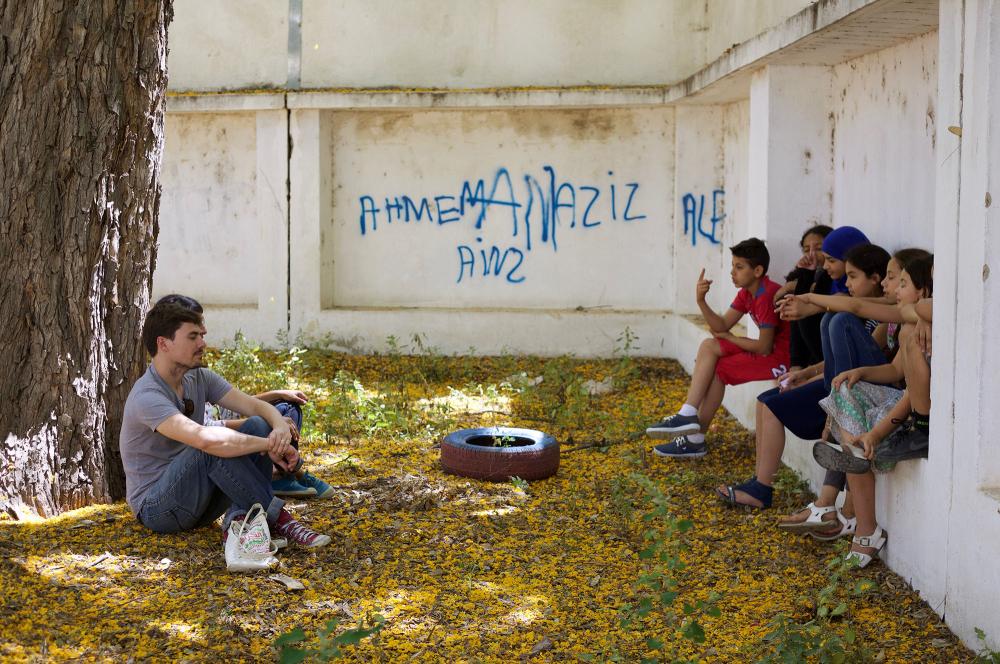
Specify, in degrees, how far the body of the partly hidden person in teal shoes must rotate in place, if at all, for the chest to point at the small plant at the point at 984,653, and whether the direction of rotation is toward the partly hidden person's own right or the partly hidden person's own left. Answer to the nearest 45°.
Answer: approximately 45° to the partly hidden person's own right

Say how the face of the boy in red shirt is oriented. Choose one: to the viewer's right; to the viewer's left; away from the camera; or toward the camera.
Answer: to the viewer's left

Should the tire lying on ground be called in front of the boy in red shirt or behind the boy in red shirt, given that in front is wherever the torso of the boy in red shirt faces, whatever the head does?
in front

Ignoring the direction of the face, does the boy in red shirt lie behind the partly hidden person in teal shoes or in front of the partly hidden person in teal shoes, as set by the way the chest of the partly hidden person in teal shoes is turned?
in front

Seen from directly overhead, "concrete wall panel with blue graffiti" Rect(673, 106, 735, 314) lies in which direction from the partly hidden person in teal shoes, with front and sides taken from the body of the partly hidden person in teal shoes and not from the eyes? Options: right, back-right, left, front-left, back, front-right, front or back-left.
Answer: front-left

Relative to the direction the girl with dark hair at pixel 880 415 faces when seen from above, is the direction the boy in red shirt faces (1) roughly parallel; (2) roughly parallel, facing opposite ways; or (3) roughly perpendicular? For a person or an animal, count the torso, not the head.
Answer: roughly parallel

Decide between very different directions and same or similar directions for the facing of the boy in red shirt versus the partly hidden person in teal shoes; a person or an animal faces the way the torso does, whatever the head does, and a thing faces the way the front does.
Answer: very different directions

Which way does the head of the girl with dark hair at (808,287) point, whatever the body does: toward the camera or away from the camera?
toward the camera

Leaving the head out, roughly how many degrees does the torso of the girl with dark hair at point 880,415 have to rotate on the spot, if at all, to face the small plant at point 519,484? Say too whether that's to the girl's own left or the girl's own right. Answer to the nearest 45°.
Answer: approximately 45° to the girl's own right

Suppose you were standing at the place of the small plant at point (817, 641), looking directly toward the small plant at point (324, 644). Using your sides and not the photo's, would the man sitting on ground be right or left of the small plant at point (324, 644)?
right

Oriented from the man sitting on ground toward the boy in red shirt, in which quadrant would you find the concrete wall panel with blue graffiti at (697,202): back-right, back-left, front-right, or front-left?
front-left

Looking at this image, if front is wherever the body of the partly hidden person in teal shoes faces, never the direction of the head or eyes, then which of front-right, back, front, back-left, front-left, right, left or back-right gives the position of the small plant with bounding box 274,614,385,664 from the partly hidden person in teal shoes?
right

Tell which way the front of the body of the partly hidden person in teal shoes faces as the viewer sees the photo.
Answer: to the viewer's right

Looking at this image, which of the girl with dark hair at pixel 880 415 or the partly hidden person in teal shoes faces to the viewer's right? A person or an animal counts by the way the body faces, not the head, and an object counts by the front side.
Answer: the partly hidden person in teal shoes

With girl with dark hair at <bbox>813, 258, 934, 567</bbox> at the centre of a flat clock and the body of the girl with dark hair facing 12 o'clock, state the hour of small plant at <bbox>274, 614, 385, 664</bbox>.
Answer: The small plant is roughly at 10 o'clock from the girl with dark hair.

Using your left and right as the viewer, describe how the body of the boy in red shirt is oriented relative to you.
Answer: facing to the left of the viewer

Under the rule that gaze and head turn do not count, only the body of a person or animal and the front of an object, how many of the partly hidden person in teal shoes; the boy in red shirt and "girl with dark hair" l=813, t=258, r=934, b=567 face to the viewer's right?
1

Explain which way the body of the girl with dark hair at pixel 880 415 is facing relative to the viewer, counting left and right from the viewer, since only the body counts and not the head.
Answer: facing to the left of the viewer
